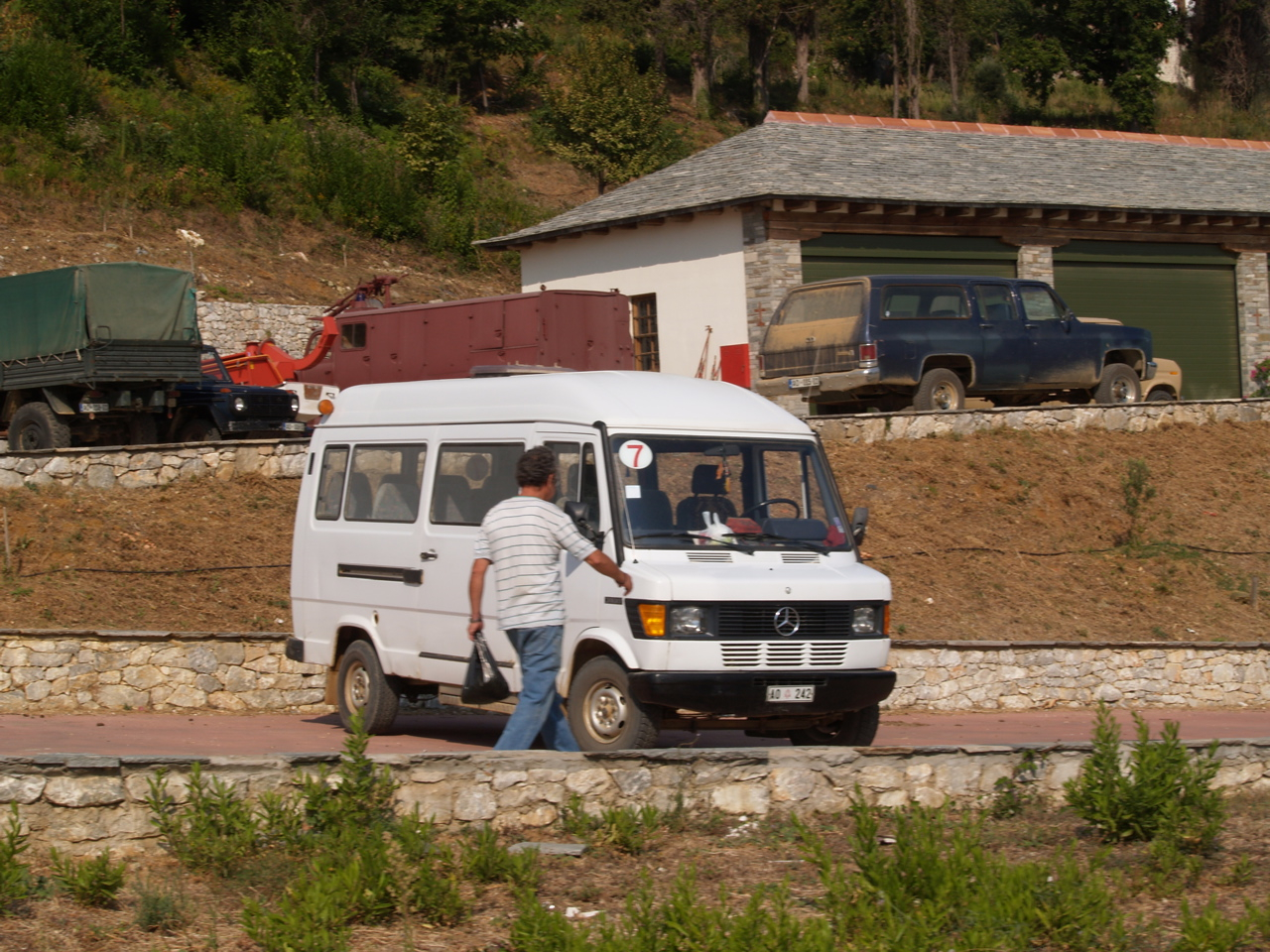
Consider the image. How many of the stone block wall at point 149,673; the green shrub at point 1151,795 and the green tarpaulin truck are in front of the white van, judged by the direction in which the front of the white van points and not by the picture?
1

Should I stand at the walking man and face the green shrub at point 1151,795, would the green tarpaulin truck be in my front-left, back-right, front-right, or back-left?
back-left

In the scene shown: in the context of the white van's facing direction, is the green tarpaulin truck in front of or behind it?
behind

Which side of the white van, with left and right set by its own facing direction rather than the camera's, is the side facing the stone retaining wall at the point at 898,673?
left

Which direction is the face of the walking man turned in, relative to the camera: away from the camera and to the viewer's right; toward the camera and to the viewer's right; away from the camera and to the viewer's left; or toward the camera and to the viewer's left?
away from the camera and to the viewer's right

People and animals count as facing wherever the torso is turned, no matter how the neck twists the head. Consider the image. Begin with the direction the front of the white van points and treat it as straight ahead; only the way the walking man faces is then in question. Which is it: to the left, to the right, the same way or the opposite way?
to the left

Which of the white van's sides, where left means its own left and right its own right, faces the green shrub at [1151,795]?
front

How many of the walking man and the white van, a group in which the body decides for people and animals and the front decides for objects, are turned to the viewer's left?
0

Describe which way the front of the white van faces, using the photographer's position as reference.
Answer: facing the viewer and to the right of the viewer

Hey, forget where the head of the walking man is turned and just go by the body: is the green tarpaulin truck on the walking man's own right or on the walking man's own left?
on the walking man's own left

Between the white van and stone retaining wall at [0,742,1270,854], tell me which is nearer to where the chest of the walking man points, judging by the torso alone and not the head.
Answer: the white van

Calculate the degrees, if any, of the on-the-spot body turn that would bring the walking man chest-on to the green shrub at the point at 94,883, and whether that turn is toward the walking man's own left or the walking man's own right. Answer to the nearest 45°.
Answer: approximately 180°

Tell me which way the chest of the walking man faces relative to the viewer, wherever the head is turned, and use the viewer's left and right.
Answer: facing away from the viewer and to the right of the viewer
